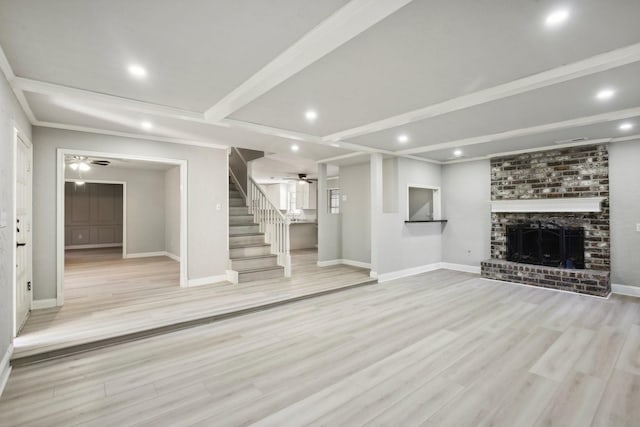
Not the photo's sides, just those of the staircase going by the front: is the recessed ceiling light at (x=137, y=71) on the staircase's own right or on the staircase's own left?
on the staircase's own right

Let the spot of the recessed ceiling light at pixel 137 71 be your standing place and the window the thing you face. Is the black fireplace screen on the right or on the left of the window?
right

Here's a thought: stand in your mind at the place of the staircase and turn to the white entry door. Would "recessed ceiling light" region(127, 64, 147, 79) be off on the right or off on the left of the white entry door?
left

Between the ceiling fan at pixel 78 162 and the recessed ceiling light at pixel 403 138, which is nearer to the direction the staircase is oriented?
the recessed ceiling light

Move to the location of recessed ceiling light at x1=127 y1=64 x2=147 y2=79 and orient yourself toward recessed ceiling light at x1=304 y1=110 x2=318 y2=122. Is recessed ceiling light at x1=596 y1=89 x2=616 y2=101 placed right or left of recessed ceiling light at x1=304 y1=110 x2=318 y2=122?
right

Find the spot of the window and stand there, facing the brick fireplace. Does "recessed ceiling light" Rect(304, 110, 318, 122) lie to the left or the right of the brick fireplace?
right

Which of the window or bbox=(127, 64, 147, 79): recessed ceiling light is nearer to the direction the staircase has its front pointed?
the recessed ceiling light

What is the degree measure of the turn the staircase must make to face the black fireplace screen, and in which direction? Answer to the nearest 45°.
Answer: approximately 45° to its left

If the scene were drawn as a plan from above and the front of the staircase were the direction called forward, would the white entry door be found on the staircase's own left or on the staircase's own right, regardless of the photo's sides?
on the staircase's own right

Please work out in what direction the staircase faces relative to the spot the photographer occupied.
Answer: facing the viewer and to the right of the viewer
